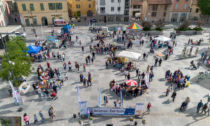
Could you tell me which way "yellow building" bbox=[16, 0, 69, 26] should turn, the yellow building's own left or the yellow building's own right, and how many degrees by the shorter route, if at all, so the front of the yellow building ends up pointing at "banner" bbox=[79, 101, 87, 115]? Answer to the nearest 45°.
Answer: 0° — it already faces it

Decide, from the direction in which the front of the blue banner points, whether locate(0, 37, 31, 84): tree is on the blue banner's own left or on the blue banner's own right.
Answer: on the blue banner's own right

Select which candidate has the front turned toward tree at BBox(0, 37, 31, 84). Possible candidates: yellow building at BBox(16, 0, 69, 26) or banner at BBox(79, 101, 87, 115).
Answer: the yellow building

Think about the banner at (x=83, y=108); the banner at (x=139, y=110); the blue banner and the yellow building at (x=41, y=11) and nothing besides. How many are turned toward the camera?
4

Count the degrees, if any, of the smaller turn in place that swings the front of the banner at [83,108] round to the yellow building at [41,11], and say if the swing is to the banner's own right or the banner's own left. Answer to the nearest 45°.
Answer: approximately 180°

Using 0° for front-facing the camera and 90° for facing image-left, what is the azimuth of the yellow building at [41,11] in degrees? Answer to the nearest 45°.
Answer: approximately 0°

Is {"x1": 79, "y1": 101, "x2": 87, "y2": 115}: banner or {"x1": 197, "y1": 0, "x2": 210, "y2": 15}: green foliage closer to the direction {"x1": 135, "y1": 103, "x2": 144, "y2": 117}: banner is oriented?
the banner

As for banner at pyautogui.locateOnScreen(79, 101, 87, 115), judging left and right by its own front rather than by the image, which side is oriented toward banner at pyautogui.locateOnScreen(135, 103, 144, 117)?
left

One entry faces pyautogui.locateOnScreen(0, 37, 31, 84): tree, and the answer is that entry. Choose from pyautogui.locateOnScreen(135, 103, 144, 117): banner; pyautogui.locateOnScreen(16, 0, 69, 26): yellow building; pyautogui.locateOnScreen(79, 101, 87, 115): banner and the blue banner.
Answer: the yellow building

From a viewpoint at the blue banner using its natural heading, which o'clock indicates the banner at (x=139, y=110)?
The banner is roughly at 9 o'clock from the blue banner.

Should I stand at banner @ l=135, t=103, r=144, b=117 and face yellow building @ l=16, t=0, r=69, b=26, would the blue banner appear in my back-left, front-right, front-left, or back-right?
front-left

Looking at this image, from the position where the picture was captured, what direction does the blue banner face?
facing the viewer

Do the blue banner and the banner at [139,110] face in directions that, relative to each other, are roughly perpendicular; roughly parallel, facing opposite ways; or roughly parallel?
roughly parallel

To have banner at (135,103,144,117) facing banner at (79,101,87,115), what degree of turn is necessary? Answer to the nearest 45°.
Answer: approximately 90° to its right

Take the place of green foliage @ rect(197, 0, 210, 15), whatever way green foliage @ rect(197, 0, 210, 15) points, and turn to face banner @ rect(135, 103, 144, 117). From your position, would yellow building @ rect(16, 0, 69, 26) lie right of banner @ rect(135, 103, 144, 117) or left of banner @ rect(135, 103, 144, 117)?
right

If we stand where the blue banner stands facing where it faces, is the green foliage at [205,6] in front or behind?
behind
